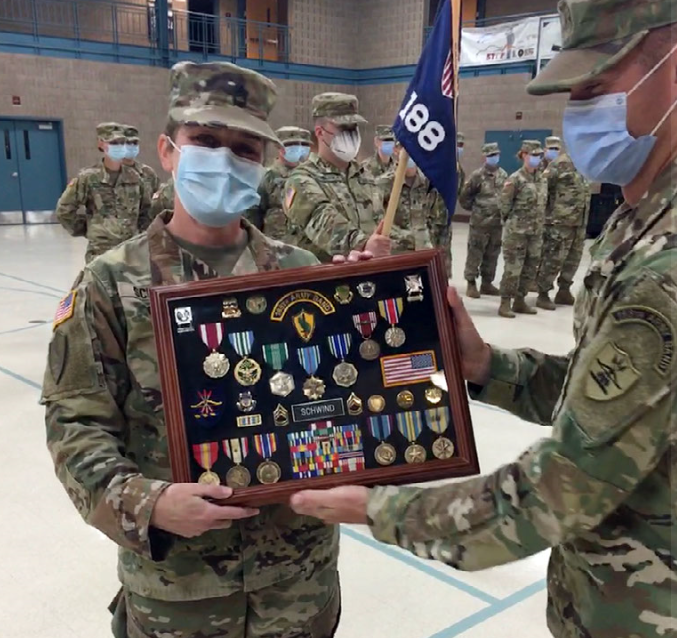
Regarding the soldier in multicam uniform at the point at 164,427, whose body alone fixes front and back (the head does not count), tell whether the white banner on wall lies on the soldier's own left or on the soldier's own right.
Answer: on the soldier's own left

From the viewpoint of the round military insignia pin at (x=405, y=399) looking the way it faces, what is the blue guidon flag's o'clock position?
The blue guidon flag is roughly at 6 o'clock from the round military insignia pin.

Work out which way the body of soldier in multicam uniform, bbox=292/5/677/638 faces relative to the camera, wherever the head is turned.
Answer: to the viewer's left

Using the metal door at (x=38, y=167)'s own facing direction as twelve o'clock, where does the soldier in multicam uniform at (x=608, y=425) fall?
The soldier in multicam uniform is roughly at 12 o'clock from the metal door.

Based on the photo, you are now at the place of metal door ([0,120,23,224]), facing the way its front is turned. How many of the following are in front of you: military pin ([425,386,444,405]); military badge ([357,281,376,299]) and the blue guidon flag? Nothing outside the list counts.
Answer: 3

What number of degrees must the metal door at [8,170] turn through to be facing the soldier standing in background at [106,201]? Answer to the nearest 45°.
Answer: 0° — it already faces them

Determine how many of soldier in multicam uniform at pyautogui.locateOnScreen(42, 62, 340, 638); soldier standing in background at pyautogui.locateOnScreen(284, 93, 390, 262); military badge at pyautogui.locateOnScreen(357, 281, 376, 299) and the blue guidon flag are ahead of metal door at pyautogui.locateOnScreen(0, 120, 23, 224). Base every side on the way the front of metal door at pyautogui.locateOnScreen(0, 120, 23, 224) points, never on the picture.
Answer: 4
